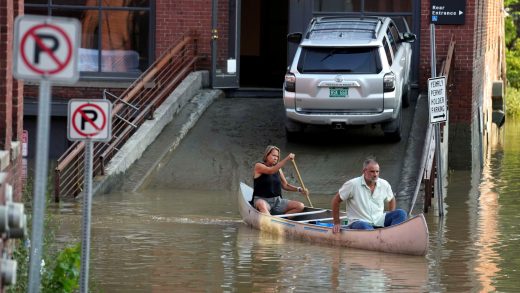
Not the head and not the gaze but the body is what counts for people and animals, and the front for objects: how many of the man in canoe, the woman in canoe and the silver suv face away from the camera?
1

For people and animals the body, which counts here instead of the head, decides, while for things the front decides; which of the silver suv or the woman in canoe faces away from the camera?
the silver suv

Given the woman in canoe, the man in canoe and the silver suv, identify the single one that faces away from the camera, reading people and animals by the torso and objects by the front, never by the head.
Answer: the silver suv

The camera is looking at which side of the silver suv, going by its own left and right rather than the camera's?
back

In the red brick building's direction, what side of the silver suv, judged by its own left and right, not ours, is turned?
back

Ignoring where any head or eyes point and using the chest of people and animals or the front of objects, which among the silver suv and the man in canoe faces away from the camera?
the silver suv

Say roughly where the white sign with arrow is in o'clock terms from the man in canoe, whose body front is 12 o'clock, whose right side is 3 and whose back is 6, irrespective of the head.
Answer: The white sign with arrow is roughly at 8 o'clock from the man in canoe.
